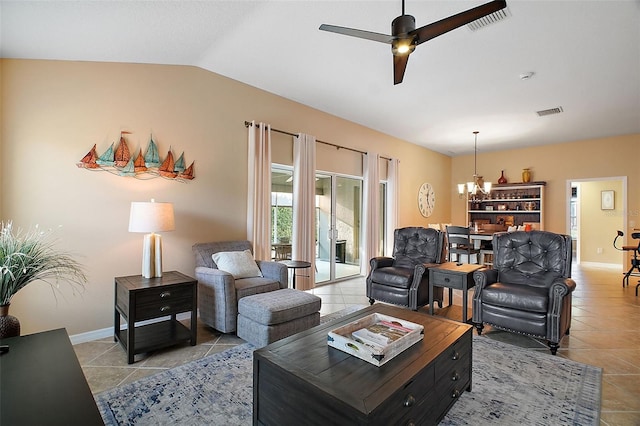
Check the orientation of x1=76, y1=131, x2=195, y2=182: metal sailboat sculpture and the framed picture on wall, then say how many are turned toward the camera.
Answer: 2

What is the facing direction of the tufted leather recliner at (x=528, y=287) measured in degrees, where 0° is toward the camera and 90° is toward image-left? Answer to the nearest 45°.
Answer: approximately 45°

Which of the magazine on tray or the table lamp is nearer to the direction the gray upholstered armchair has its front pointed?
the magazine on tray

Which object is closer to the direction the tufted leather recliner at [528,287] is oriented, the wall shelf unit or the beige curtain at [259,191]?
the beige curtain

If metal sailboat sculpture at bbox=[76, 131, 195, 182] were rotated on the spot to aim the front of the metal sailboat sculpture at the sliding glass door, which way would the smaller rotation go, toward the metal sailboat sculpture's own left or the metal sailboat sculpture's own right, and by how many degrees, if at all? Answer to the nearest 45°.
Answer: approximately 90° to the metal sailboat sculpture's own left

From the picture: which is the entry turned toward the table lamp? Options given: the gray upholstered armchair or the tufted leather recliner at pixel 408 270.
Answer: the tufted leather recliner

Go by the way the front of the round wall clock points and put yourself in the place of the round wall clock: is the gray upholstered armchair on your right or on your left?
on your right
